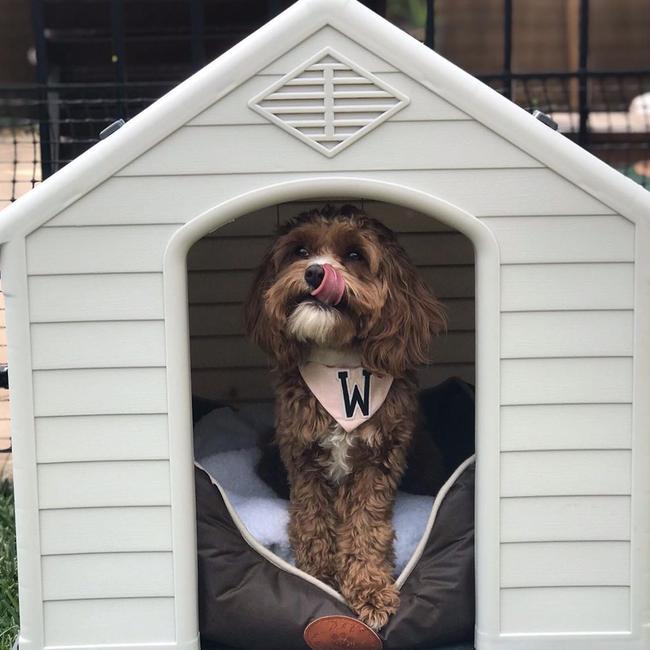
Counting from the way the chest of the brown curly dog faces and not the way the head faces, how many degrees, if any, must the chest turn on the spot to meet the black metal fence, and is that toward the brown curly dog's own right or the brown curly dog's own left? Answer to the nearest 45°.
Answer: approximately 135° to the brown curly dog's own right

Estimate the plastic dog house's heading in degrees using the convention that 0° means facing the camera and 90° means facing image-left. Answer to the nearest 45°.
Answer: approximately 0°

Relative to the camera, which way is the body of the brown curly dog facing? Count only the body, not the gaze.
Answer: toward the camera

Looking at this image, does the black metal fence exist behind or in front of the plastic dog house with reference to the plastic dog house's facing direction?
behind
